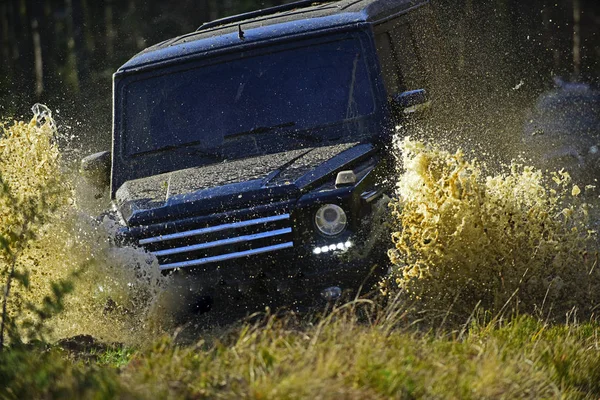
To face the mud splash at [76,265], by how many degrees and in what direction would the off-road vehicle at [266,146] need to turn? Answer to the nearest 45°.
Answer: approximately 45° to its right

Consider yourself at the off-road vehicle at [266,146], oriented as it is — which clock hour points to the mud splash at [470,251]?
The mud splash is roughly at 9 o'clock from the off-road vehicle.

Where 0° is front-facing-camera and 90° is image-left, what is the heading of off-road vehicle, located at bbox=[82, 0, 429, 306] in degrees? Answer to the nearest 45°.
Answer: approximately 45°
